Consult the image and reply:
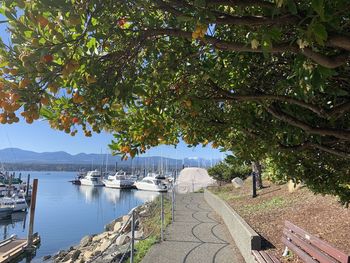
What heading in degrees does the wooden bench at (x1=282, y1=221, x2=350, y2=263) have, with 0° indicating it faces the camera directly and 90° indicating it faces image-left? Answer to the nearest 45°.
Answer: approximately 45°

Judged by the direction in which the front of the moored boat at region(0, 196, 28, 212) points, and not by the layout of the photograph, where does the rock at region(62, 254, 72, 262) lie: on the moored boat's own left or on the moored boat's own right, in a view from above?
on the moored boat's own right

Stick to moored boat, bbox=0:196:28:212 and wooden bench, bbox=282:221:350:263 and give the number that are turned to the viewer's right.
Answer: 1

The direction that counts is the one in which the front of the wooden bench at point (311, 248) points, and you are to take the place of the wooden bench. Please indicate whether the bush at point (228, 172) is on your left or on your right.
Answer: on your right

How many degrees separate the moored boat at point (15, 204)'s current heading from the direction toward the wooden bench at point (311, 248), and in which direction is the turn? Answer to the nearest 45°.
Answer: approximately 90° to its right

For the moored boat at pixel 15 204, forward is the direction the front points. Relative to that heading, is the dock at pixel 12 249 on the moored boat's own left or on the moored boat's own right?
on the moored boat's own right

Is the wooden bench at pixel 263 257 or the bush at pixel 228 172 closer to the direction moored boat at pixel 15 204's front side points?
the bush
